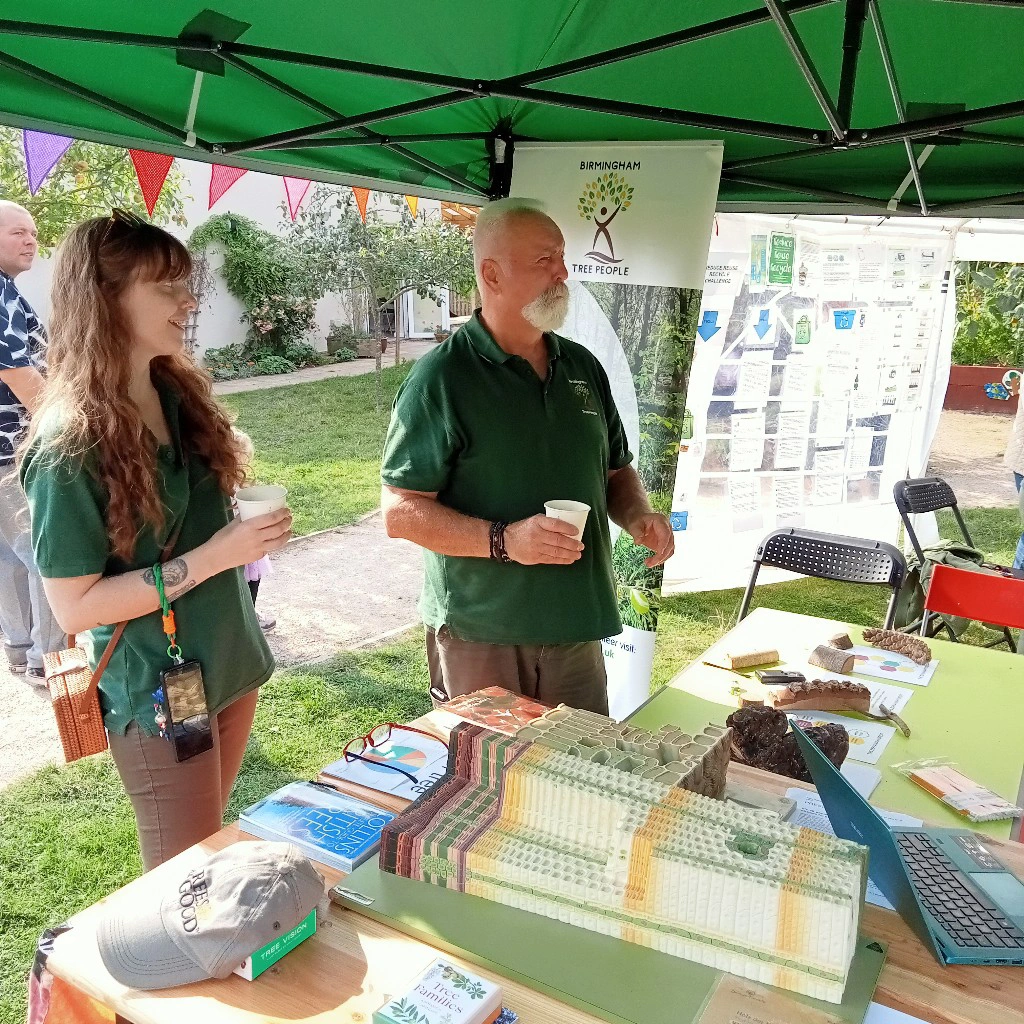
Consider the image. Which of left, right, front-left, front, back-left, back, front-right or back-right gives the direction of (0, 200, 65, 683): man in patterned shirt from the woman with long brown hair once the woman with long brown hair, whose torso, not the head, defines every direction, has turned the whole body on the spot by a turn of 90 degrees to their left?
front-left

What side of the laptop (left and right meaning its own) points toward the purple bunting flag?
back

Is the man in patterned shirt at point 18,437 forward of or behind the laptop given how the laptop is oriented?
behind

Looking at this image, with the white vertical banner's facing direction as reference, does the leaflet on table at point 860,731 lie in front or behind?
in front

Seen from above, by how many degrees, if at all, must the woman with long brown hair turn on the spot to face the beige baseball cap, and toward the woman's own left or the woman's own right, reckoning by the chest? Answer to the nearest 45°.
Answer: approximately 45° to the woman's own right

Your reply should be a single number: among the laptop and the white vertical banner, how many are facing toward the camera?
1

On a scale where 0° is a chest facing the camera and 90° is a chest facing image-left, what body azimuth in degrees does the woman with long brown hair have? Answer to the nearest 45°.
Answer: approximately 315°

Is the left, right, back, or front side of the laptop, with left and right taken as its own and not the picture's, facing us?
right

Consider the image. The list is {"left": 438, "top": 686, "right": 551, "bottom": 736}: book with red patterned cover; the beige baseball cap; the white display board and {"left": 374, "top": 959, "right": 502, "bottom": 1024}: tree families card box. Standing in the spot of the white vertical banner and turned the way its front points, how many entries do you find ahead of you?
3

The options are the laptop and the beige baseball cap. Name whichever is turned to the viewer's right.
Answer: the laptop

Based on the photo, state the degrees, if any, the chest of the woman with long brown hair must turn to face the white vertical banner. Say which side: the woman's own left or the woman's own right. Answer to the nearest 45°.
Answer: approximately 90° to the woman's own left

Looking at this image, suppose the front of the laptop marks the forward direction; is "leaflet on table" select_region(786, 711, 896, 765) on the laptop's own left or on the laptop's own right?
on the laptop's own left
